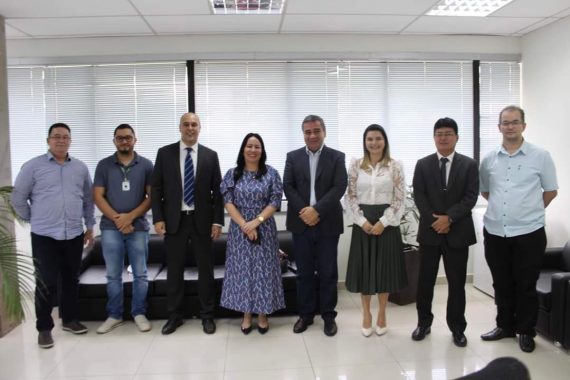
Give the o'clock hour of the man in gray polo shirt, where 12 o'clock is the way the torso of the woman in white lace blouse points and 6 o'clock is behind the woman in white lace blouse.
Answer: The man in gray polo shirt is roughly at 3 o'clock from the woman in white lace blouse.

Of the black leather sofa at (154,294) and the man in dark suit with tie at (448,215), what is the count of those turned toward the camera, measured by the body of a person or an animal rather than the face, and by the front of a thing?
2

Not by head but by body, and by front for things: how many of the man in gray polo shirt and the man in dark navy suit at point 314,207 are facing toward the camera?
2

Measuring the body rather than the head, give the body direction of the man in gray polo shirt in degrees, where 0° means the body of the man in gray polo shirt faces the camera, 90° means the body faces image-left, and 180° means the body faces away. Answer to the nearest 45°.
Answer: approximately 0°

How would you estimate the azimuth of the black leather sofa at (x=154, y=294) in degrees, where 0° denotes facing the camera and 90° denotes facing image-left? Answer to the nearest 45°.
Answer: approximately 0°

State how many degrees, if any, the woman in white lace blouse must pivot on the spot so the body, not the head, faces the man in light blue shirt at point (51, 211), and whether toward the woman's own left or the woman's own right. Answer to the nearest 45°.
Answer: approximately 90° to the woman's own right

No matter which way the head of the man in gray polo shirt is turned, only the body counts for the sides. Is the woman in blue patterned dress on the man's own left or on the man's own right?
on the man's own left
